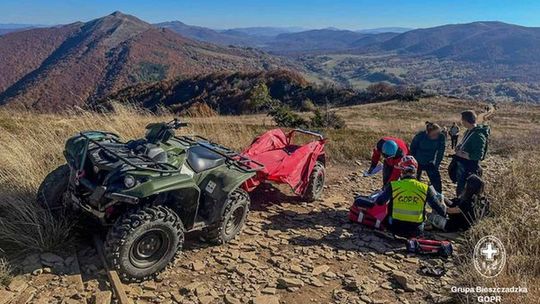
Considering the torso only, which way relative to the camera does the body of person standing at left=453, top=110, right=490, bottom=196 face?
to the viewer's left

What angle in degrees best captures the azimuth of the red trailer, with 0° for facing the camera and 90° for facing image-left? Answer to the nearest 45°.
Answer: approximately 45°

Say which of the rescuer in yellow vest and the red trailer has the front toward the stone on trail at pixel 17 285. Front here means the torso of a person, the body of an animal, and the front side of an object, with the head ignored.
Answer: the red trailer

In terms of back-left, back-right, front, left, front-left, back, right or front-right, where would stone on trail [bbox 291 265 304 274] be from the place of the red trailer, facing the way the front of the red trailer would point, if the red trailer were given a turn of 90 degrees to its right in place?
back-left

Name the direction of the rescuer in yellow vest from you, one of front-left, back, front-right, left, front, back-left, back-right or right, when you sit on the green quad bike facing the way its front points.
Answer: back-left

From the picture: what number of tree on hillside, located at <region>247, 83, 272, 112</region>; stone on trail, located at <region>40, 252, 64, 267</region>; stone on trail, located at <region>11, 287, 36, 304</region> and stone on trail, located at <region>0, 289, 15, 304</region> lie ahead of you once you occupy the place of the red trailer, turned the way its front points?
3

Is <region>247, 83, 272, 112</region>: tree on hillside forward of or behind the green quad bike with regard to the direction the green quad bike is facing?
behind

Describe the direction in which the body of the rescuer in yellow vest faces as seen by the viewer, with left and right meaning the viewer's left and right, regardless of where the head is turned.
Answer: facing away from the viewer

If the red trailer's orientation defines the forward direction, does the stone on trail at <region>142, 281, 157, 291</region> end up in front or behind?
in front

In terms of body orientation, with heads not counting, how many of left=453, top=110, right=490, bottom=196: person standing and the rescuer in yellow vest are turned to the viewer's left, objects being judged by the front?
1

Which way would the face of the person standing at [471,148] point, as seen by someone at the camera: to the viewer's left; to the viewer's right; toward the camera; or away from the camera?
to the viewer's left

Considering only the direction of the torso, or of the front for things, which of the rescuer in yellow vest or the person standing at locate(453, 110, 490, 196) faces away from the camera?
the rescuer in yellow vest

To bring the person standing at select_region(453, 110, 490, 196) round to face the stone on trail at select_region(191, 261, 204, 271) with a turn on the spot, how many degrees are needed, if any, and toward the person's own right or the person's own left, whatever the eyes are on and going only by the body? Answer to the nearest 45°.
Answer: approximately 45° to the person's own left
